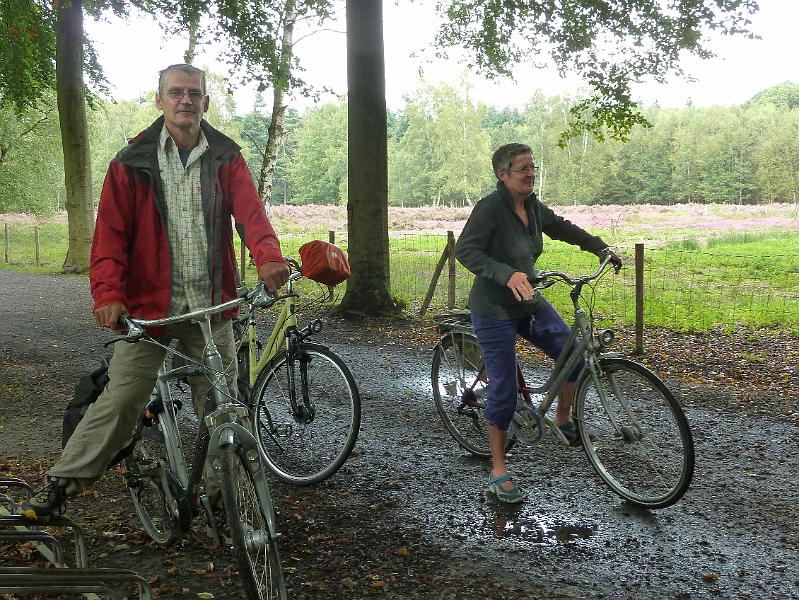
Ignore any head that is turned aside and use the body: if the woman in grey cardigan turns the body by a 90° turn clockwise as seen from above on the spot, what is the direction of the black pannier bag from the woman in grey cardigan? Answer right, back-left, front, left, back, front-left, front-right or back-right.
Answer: front

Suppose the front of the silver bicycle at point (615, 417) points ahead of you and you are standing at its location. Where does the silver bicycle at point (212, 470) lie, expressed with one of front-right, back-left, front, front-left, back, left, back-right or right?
right

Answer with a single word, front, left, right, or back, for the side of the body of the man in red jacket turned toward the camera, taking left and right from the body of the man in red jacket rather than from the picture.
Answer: front

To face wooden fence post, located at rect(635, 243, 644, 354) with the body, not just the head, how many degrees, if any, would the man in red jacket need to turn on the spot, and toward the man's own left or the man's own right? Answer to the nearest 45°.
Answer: approximately 135° to the man's own left

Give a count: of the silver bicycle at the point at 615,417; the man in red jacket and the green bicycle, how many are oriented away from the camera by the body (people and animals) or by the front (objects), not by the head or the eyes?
0

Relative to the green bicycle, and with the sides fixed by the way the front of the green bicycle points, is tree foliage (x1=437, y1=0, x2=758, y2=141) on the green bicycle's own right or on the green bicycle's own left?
on the green bicycle's own left

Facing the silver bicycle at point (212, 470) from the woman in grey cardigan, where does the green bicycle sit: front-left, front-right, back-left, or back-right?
front-right

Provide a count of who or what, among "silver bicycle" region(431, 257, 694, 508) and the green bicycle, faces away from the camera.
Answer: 0

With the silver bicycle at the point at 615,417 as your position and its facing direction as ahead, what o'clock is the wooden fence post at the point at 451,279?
The wooden fence post is roughly at 7 o'clock from the silver bicycle.

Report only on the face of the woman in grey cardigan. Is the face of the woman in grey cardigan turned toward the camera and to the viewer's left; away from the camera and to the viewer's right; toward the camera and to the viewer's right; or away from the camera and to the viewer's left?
toward the camera and to the viewer's right

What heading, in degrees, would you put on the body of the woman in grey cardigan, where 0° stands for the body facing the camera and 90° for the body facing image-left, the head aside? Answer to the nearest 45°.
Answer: approximately 315°

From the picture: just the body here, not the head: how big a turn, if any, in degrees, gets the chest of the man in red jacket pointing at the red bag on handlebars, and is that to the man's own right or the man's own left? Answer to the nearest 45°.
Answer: approximately 135° to the man's own left

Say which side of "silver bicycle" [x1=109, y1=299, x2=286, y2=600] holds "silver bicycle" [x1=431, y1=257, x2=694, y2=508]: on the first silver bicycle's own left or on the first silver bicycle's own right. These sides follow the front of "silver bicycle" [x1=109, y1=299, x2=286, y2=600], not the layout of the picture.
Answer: on the first silver bicycle's own left

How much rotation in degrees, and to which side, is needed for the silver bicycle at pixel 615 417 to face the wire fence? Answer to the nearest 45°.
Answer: approximately 135° to its left

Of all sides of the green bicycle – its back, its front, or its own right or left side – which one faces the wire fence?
left
